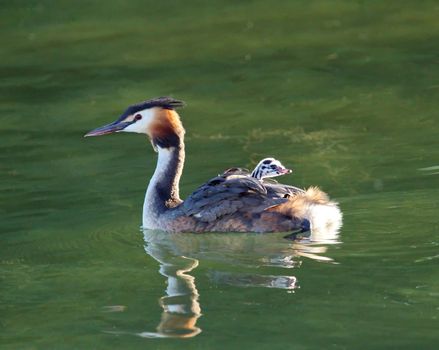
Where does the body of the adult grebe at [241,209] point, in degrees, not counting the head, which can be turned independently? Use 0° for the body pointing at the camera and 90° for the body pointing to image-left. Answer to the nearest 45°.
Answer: approximately 90°
